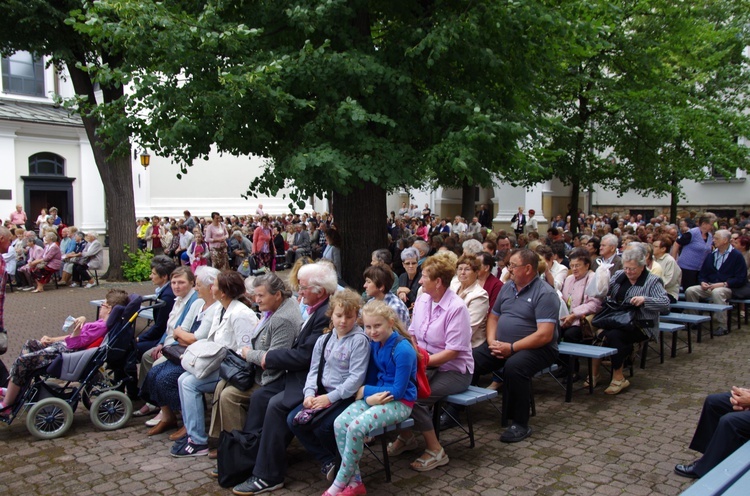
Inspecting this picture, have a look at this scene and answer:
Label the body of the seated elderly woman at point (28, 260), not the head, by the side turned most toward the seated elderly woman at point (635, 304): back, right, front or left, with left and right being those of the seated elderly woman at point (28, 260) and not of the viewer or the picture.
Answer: left

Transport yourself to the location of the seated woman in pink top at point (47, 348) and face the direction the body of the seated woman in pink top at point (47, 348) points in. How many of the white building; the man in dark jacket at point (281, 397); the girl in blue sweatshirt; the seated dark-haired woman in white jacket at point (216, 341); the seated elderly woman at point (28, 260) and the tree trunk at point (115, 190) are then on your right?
3

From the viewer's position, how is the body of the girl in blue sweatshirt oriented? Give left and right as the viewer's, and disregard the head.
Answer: facing the viewer and to the left of the viewer

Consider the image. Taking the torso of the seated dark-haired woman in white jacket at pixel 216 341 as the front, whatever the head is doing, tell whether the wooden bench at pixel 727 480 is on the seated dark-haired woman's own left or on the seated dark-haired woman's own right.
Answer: on the seated dark-haired woman's own left

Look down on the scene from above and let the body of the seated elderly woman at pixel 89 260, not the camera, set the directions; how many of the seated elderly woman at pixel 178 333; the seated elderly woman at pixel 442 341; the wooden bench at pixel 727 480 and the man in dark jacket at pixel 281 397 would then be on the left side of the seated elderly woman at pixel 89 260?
4

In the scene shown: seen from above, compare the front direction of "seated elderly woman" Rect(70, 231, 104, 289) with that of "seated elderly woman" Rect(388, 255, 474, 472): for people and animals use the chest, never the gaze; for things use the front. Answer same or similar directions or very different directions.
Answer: same or similar directions

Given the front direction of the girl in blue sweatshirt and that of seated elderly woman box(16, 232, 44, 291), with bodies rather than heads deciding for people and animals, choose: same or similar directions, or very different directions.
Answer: same or similar directions

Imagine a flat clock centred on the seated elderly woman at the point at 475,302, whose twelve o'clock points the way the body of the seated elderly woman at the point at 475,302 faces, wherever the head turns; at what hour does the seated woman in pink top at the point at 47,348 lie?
the seated woman in pink top at the point at 47,348 is roughly at 1 o'clock from the seated elderly woman at the point at 475,302.

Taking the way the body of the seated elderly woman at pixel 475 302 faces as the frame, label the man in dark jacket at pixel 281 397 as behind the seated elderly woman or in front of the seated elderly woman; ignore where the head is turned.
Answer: in front

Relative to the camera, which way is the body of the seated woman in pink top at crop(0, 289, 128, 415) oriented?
to the viewer's left

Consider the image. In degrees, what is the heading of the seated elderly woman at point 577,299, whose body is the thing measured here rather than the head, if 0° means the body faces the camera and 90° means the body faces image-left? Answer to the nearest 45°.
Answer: approximately 45°

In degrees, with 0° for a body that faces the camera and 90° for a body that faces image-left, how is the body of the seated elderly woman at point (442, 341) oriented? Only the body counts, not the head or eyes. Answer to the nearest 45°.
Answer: approximately 45°
